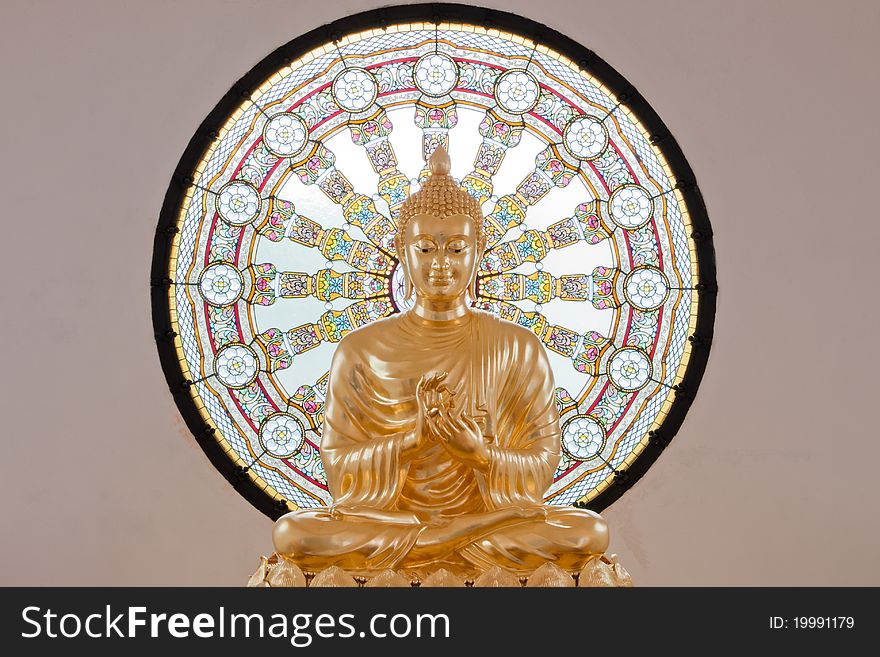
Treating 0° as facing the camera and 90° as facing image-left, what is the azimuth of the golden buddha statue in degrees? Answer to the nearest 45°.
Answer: approximately 0°

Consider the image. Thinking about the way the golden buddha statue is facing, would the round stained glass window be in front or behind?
behind
